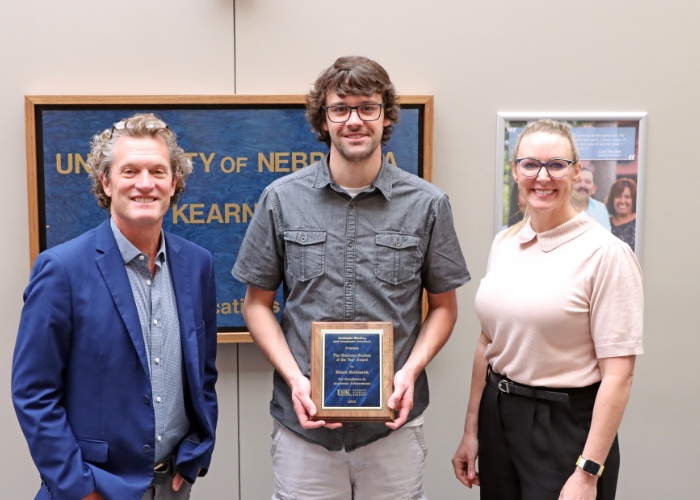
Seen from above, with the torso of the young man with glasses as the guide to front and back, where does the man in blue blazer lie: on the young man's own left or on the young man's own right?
on the young man's own right

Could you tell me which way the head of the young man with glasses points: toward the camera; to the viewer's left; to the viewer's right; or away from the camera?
toward the camera

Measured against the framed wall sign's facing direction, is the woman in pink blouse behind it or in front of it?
in front

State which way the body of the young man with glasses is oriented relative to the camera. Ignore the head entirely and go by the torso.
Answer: toward the camera

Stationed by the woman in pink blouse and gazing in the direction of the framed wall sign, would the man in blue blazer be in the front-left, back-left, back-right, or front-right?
front-left

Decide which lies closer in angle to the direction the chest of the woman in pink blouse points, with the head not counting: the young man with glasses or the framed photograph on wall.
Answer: the young man with glasses

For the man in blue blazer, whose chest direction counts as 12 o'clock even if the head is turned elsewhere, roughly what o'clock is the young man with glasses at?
The young man with glasses is roughly at 10 o'clock from the man in blue blazer.

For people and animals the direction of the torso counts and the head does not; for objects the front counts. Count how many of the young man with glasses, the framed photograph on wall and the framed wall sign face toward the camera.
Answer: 3

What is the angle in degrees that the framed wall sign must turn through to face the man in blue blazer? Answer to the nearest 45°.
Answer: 0° — it already faces them

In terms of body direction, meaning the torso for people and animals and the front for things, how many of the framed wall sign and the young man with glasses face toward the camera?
2

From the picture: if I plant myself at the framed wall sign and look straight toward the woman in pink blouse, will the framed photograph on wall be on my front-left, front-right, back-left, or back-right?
front-left

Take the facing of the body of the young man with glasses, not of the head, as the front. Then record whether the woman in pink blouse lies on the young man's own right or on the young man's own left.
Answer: on the young man's own left

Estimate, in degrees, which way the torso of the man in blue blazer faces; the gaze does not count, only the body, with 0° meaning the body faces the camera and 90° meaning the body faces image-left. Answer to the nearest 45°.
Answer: approximately 315°

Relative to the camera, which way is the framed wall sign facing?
toward the camera

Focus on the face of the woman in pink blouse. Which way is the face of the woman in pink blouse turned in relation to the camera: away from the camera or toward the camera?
toward the camera

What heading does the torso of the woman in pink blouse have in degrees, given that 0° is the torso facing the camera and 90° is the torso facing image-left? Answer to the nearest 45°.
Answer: approximately 45°

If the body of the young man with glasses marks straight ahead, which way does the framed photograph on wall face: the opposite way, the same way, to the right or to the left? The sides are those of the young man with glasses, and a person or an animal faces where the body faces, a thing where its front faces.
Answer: the same way
